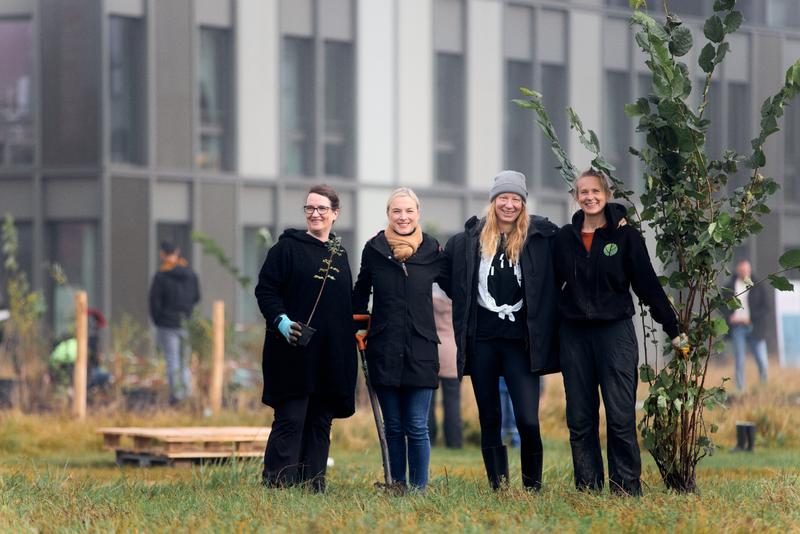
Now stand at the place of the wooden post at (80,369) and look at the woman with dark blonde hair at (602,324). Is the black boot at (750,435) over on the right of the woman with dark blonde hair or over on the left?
left

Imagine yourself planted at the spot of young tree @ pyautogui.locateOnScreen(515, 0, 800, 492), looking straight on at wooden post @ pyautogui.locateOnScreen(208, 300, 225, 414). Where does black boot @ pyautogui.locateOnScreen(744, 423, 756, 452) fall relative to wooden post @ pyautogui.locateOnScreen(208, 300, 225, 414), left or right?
right

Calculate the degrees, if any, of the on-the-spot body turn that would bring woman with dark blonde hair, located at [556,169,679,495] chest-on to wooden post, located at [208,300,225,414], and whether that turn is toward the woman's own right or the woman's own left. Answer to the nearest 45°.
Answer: approximately 135° to the woman's own right

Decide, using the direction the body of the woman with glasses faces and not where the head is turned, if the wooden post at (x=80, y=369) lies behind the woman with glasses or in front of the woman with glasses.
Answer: behind

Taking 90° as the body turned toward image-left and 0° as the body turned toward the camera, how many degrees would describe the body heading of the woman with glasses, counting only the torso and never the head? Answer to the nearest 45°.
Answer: approximately 315°

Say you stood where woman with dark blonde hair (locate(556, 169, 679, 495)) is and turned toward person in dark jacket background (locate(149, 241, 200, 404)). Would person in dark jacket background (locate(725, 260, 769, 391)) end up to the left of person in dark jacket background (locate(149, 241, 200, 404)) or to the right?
right

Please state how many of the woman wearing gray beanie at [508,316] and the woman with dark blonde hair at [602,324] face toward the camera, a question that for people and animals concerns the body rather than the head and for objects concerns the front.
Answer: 2
